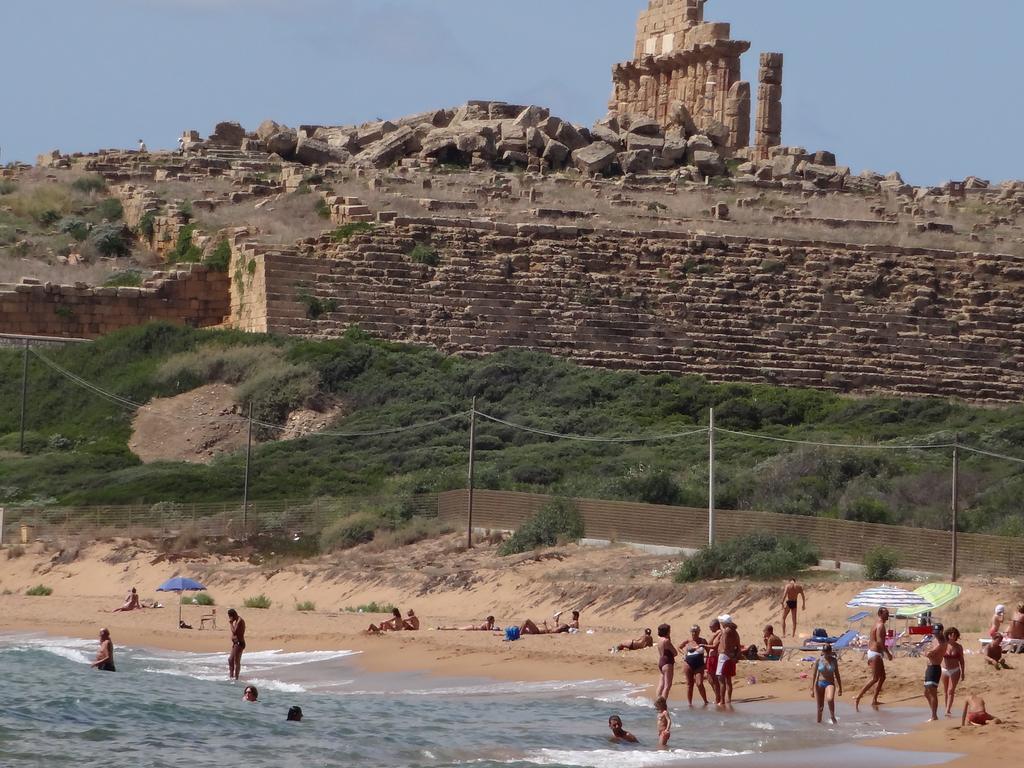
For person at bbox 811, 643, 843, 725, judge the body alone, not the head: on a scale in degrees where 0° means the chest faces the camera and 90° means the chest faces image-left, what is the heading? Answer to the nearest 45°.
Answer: approximately 0°

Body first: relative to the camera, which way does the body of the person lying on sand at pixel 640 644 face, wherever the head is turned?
to the viewer's left

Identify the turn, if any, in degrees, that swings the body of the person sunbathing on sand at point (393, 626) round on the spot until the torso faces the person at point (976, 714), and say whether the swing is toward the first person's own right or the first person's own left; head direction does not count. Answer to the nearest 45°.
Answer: approximately 135° to the first person's own left

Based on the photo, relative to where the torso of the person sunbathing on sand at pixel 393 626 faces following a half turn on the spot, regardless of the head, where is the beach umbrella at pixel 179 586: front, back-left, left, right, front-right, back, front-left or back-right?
back-left

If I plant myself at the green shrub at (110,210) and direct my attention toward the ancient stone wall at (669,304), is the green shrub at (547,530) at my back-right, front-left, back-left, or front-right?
front-right

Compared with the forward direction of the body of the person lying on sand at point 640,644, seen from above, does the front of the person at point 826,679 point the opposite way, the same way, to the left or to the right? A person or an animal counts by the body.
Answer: to the left
